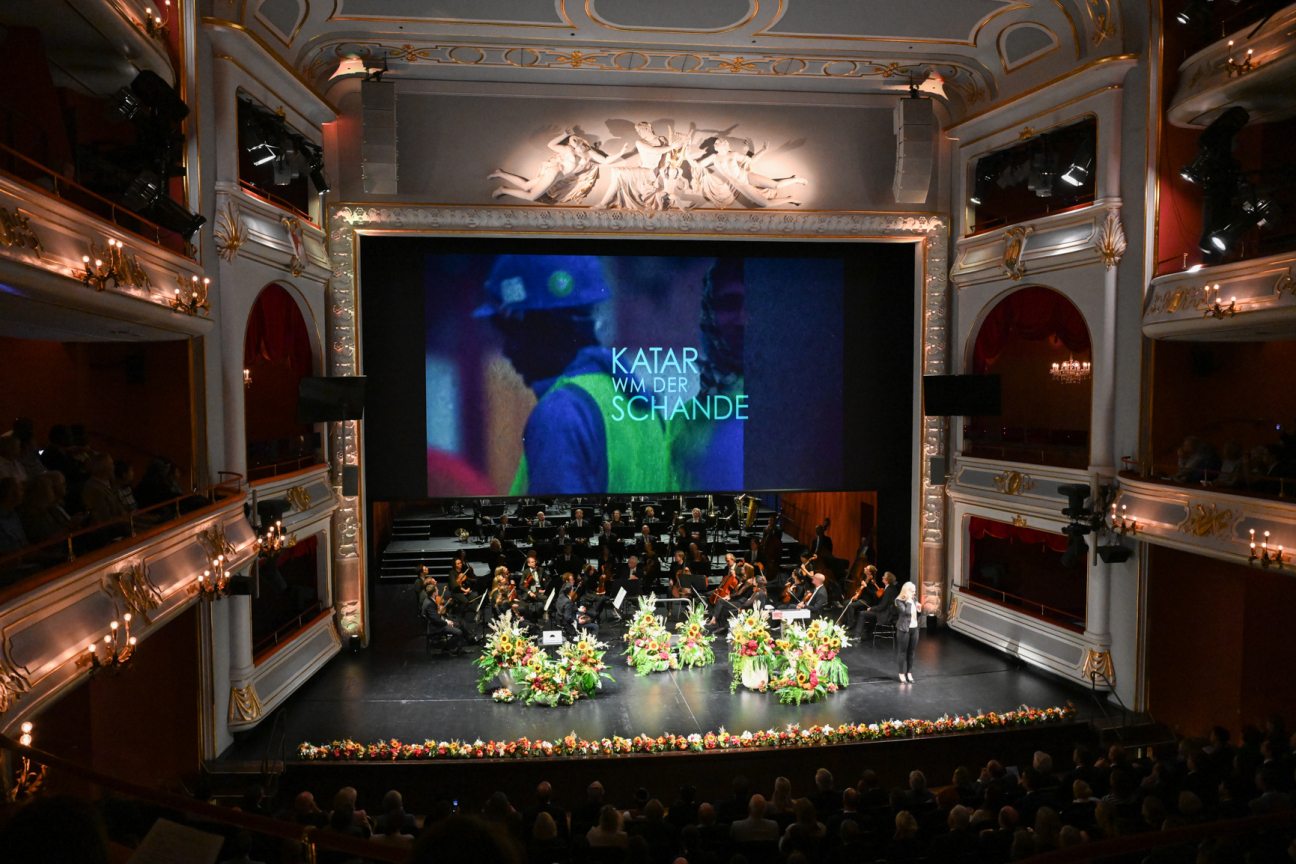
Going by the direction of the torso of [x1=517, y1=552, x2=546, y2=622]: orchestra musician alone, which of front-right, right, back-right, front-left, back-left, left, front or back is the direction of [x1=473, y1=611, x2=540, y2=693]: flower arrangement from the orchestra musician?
front-right

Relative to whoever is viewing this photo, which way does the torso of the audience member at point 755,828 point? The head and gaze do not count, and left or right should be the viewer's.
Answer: facing away from the viewer

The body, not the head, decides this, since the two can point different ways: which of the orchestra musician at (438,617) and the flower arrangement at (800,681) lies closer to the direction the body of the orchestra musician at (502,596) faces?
the flower arrangement

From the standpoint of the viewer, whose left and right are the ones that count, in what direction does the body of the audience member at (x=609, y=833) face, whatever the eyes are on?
facing away from the viewer

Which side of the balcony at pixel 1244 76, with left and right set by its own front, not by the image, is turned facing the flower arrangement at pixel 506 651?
front

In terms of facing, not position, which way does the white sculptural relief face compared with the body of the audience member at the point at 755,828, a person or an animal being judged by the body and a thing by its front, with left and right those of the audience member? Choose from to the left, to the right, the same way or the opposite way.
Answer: the opposite way

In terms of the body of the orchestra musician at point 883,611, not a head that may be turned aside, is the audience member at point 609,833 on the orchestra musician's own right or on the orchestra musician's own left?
on the orchestra musician's own left

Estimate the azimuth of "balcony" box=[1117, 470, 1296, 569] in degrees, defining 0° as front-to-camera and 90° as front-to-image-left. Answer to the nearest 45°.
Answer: approximately 45°

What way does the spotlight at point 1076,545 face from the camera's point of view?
to the viewer's left

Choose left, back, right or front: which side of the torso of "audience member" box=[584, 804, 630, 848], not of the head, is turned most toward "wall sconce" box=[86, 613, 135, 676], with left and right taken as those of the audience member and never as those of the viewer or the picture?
left

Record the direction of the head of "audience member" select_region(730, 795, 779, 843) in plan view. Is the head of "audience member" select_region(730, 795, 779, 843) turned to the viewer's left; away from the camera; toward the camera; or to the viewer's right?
away from the camera

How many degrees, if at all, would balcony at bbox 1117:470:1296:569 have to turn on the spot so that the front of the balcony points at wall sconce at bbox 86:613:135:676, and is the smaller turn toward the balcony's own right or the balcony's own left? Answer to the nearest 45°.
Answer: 0° — it already faces it
